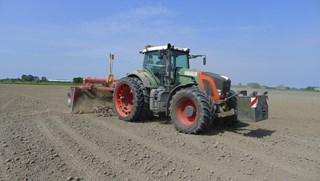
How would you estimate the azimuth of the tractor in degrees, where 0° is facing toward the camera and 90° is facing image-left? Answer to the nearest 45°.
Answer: approximately 315°
